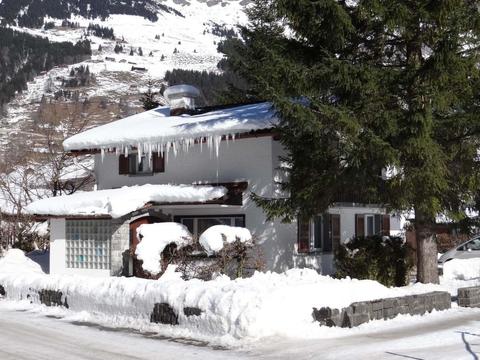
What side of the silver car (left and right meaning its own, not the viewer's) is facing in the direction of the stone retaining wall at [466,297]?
left

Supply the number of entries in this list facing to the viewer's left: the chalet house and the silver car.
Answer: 1

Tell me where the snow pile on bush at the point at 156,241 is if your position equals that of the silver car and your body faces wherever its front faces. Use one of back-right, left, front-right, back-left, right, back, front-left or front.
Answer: front-left

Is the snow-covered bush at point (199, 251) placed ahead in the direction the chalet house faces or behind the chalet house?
ahead

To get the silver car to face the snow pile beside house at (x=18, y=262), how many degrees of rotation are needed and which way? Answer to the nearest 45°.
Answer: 0° — it already faces it

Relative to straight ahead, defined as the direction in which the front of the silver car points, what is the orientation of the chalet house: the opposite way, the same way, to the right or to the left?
to the left

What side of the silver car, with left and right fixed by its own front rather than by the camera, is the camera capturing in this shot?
left

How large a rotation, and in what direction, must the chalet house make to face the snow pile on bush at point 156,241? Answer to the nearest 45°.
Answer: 0° — it already faces it

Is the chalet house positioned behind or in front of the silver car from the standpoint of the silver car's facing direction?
in front

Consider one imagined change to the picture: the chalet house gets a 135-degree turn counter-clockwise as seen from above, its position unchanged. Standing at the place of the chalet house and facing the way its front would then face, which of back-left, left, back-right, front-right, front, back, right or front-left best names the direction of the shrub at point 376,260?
right
